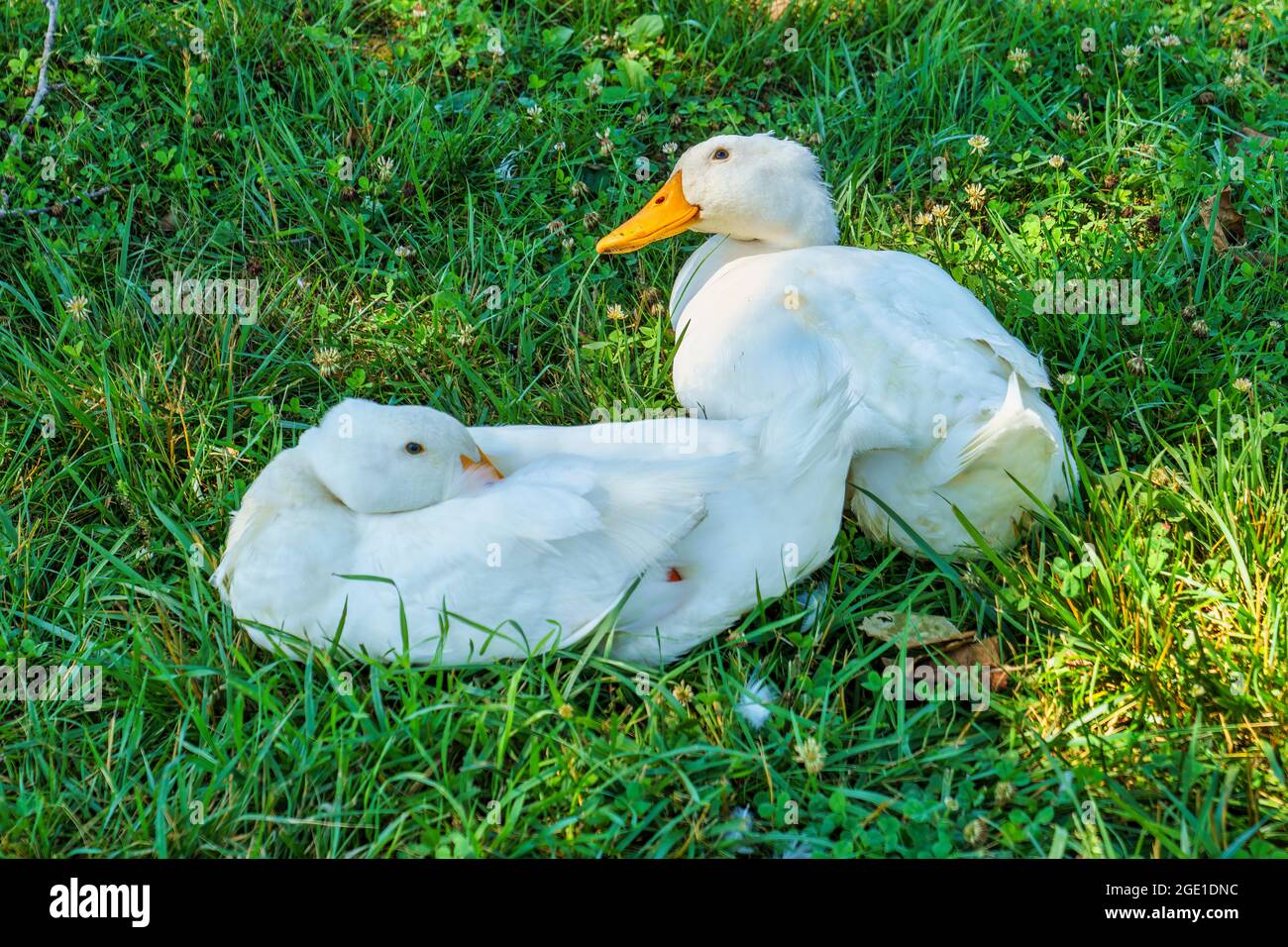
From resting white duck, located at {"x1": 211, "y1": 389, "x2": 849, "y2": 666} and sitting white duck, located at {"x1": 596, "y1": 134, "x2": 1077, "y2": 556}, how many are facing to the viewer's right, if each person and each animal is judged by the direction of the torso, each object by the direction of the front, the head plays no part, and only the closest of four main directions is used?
0

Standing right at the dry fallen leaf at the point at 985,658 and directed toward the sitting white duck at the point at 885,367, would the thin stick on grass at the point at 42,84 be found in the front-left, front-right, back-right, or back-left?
front-left

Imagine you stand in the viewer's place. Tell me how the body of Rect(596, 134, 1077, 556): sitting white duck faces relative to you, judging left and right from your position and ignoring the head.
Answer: facing away from the viewer and to the left of the viewer

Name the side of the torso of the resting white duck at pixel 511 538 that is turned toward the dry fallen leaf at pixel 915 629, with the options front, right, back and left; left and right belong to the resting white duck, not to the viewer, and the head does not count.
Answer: back

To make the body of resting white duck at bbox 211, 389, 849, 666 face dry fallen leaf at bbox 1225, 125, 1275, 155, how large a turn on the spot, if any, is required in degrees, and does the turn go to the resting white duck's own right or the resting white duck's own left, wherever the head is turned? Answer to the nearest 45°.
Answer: approximately 135° to the resting white duck's own right

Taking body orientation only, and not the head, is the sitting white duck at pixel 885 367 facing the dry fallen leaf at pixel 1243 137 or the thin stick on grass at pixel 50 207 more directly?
the thin stick on grass

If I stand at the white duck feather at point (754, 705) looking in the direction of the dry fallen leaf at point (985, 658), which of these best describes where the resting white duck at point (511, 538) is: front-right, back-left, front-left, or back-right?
back-left

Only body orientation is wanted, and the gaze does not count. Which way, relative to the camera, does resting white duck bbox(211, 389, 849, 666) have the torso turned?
to the viewer's left

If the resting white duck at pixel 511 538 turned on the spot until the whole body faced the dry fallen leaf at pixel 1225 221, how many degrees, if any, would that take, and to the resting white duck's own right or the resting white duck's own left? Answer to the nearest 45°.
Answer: approximately 135° to the resting white duck's own right

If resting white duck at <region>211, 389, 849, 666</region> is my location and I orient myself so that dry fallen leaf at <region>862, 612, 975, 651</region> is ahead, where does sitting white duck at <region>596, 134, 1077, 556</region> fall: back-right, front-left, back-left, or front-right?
front-left

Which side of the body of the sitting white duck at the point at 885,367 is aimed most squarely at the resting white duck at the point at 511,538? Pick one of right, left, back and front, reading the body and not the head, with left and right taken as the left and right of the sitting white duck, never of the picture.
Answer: left

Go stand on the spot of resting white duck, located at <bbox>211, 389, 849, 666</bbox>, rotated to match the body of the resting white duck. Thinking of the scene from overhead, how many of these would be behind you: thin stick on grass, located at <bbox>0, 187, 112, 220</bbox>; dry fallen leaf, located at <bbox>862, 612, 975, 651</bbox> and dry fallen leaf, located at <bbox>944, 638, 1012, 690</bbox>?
2

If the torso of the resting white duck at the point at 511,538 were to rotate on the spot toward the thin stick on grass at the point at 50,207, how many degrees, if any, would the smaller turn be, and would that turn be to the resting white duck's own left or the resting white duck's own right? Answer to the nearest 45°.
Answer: approximately 45° to the resting white duck's own right
